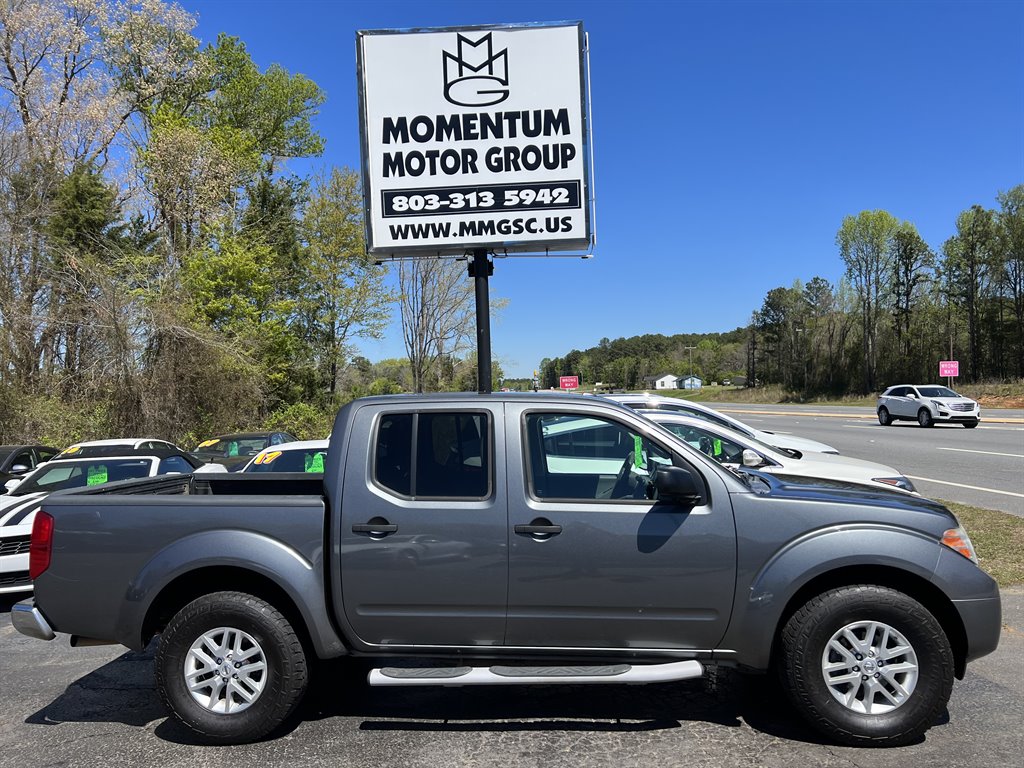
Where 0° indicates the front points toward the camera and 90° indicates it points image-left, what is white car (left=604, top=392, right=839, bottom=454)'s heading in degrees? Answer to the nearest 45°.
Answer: approximately 270°

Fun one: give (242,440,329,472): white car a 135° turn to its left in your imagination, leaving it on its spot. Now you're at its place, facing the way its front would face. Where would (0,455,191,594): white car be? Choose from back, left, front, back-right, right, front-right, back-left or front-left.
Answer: back

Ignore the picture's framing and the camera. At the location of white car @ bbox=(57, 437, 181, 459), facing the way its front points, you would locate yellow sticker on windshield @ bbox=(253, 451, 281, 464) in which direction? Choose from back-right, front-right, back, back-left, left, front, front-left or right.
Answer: left

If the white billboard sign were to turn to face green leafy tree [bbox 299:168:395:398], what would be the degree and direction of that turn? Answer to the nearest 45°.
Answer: approximately 180°

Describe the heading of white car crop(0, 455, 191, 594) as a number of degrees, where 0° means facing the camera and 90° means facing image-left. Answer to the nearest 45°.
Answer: approximately 45°

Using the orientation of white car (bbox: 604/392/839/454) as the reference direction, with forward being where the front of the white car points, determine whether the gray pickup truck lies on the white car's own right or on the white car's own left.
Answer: on the white car's own right

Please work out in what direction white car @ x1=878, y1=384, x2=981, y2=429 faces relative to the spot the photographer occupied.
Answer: facing the viewer and to the right of the viewer

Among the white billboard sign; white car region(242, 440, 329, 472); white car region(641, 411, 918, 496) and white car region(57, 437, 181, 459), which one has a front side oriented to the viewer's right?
white car region(641, 411, 918, 496)

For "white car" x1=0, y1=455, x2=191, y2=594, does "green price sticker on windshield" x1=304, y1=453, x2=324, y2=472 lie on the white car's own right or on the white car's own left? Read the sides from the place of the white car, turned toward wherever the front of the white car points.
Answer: on the white car's own left

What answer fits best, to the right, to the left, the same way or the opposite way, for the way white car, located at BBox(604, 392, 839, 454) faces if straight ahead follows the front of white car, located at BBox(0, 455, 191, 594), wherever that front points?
to the left

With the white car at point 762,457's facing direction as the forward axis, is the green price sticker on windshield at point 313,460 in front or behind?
behind

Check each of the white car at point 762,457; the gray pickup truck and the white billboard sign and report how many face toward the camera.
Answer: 1

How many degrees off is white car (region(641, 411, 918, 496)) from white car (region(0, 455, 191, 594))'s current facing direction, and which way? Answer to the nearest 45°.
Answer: approximately 90° to its left

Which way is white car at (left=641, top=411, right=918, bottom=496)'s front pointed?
to the viewer's right

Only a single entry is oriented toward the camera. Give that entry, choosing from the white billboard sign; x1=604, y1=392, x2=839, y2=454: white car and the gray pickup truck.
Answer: the white billboard sign
